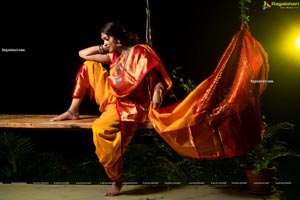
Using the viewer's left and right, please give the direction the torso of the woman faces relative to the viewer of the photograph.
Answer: facing the viewer and to the left of the viewer

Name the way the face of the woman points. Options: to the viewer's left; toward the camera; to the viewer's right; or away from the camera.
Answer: to the viewer's left

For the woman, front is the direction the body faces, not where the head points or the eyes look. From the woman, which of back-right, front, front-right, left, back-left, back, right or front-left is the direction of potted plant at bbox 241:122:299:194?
back-left
